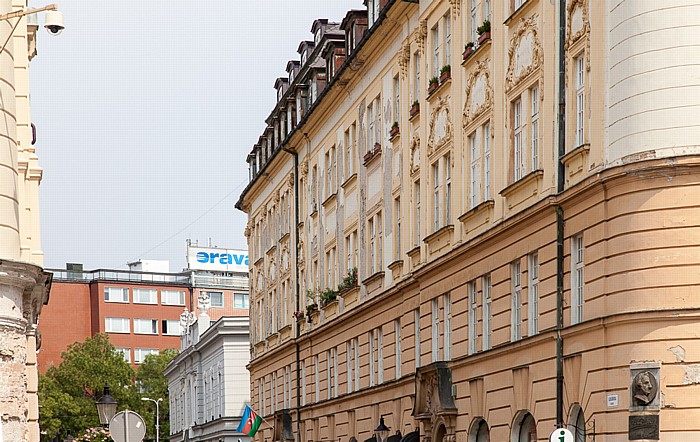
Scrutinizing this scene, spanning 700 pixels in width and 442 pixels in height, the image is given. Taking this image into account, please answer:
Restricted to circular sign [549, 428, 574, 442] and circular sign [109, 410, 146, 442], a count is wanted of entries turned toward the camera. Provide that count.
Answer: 1

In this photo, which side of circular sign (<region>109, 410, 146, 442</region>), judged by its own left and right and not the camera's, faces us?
back

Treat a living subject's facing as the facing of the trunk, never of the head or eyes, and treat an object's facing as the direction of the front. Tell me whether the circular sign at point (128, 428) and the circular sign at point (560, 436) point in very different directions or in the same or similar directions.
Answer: very different directions

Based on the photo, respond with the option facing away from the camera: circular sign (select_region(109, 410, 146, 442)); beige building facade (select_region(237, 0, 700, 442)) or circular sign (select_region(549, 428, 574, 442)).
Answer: circular sign (select_region(109, 410, 146, 442))

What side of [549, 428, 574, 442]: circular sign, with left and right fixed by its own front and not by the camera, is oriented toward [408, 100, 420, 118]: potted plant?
back

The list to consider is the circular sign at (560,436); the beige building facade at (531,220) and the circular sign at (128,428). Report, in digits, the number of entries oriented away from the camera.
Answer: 1

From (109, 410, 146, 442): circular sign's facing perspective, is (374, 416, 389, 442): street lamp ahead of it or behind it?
ahead
